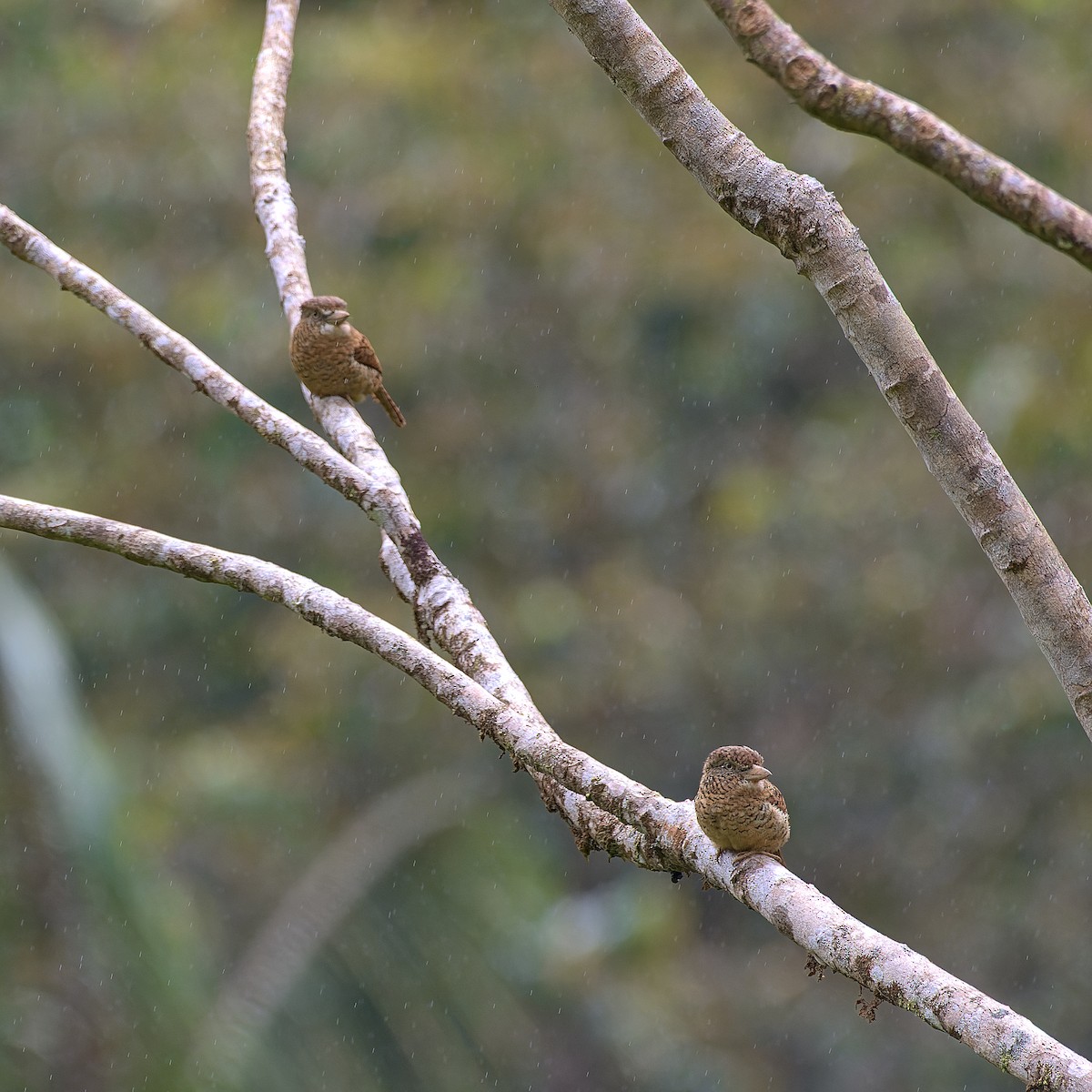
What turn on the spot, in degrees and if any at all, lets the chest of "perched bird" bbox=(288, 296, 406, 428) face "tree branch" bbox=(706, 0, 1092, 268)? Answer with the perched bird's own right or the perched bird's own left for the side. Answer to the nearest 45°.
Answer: approximately 90° to the perched bird's own left

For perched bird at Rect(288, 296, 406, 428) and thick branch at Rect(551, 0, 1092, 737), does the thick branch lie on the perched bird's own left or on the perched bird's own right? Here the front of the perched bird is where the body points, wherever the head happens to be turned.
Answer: on the perched bird's own left

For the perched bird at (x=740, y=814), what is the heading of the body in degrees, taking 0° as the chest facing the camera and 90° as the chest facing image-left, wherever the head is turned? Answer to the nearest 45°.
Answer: approximately 0°

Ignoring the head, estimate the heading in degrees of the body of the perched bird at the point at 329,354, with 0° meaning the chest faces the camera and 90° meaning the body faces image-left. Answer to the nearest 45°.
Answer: approximately 45°
